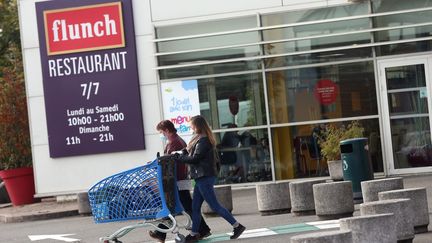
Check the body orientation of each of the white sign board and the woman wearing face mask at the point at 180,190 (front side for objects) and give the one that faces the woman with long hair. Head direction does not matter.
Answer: the white sign board

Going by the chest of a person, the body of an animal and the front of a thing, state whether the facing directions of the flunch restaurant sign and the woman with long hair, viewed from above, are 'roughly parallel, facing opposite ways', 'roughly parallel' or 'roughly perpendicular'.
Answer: roughly perpendicular

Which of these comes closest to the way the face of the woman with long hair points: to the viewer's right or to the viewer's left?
to the viewer's left

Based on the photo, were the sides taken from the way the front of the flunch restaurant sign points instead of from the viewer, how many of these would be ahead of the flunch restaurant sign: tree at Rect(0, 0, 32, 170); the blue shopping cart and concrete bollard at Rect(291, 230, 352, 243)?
2

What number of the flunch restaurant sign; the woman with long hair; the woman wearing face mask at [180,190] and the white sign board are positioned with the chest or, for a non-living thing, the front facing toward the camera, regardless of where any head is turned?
2

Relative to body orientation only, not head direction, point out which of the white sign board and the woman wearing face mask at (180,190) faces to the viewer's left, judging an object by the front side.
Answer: the woman wearing face mask

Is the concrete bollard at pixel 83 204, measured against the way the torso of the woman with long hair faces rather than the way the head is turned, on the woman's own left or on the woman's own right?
on the woman's own right

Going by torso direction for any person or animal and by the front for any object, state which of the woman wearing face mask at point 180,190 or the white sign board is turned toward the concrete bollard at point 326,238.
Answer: the white sign board

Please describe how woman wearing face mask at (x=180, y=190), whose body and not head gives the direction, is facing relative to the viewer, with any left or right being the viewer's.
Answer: facing to the left of the viewer

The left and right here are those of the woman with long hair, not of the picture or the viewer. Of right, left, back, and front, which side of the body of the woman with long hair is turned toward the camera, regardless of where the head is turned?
left

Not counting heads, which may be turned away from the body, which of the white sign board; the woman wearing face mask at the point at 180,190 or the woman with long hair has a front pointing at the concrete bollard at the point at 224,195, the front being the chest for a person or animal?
the white sign board

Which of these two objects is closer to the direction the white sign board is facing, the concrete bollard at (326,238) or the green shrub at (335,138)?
the concrete bollard

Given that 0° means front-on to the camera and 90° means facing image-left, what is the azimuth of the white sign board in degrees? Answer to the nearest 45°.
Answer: approximately 0°
